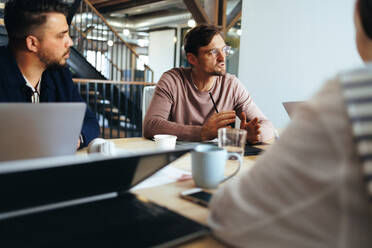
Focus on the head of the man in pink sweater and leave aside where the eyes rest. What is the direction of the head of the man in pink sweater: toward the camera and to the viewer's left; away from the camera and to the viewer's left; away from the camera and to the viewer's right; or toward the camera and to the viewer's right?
toward the camera and to the viewer's right

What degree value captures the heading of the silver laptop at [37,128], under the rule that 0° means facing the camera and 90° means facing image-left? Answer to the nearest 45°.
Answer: approximately 180°

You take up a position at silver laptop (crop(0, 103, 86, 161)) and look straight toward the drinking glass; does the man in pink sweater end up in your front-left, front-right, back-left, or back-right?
front-left
